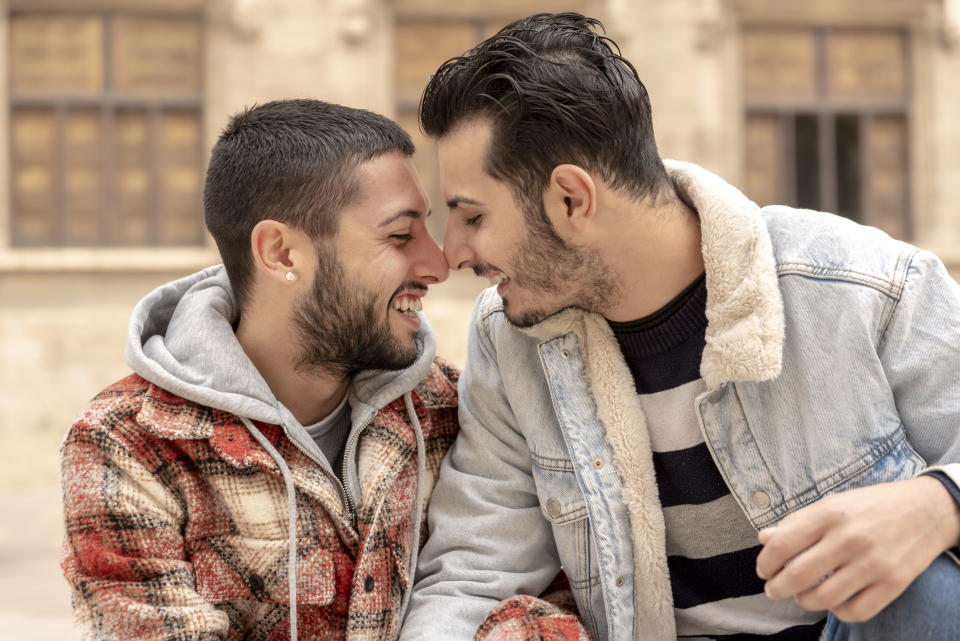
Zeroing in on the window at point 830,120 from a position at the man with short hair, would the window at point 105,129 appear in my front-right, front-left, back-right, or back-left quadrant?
front-left

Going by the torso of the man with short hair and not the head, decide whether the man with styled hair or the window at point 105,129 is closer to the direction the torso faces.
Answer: the man with styled hair

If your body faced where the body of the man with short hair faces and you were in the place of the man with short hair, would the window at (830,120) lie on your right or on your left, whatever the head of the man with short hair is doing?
on your left

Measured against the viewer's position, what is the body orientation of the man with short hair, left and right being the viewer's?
facing the viewer and to the right of the viewer

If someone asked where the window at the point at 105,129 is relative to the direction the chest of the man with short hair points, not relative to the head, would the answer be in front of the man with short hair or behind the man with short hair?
behind

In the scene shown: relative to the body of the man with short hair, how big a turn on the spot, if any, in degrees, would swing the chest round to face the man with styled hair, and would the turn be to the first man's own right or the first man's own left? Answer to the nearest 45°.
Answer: approximately 45° to the first man's own left

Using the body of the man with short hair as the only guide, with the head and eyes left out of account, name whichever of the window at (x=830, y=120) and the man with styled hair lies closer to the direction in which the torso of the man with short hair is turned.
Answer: the man with styled hair

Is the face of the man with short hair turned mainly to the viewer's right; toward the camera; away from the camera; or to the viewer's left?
to the viewer's right

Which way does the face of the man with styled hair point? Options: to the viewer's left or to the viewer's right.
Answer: to the viewer's left

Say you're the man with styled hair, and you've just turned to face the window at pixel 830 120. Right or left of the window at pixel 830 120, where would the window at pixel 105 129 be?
left
